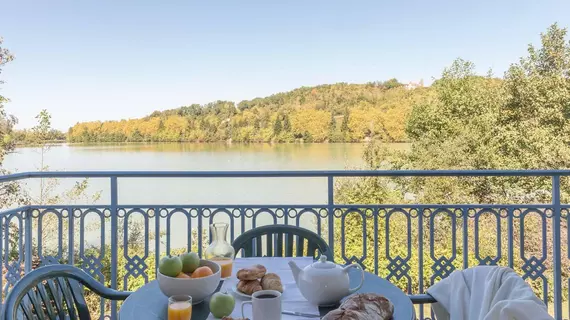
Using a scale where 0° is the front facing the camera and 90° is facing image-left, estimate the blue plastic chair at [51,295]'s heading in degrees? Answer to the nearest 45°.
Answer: approximately 315°

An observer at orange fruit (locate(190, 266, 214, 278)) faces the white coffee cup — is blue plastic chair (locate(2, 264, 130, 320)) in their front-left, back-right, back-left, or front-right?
back-right

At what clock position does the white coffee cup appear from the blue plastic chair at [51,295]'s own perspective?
The white coffee cup is roughly at 12 o'clock from the blue plastic chair.
